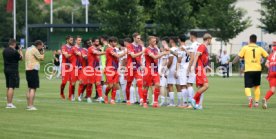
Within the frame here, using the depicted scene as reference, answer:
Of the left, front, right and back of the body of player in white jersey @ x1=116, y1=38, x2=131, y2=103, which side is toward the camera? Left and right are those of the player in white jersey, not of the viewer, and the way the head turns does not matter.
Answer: left
